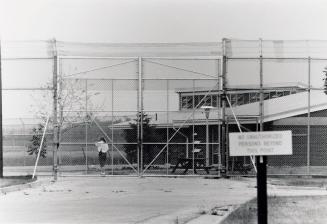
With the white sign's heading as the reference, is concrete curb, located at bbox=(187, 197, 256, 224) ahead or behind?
behind

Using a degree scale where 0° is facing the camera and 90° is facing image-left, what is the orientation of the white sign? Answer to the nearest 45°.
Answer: approximately 0°

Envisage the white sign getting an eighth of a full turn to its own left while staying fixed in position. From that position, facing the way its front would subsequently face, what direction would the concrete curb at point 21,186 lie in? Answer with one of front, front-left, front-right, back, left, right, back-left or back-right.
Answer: back
